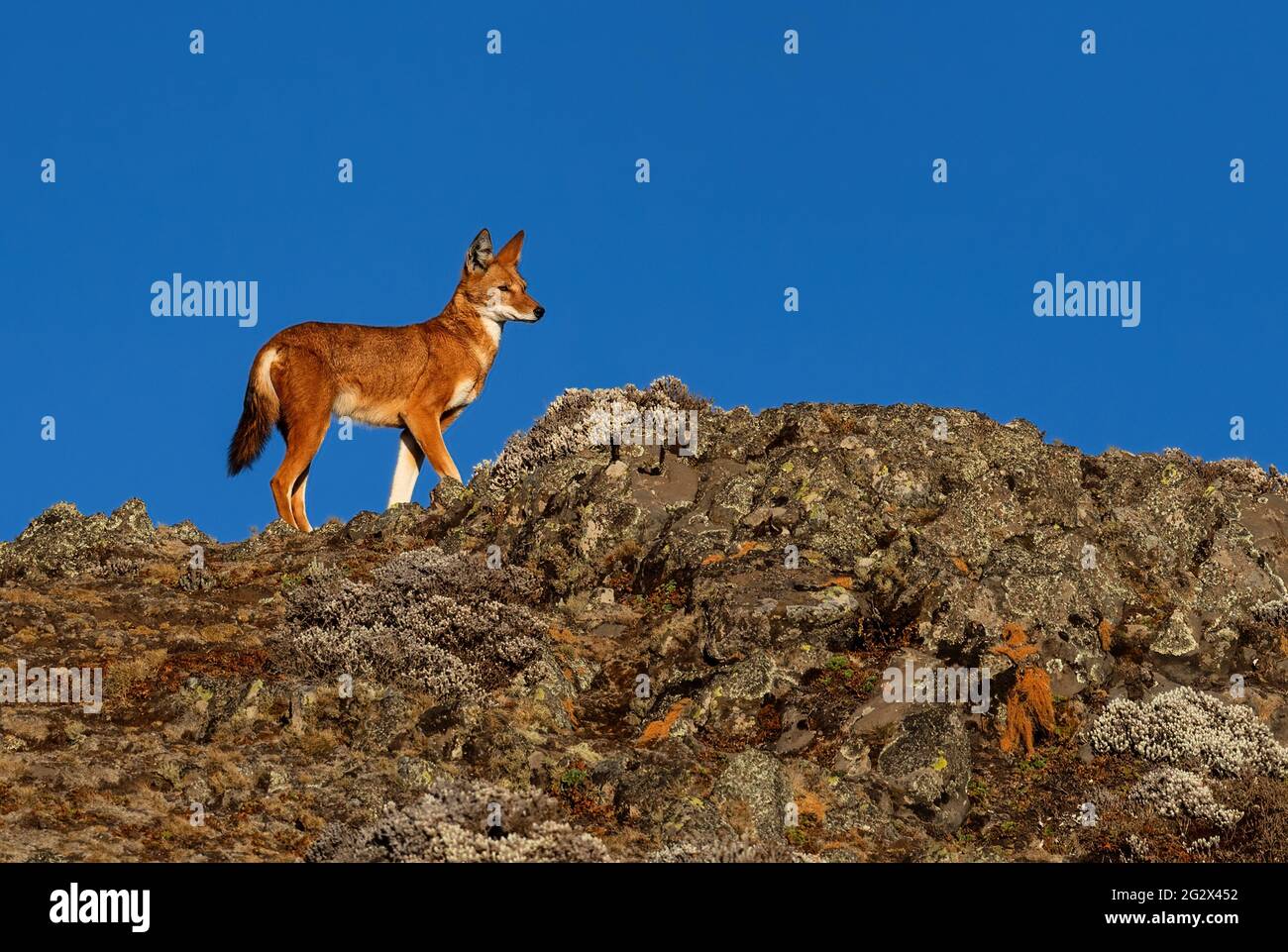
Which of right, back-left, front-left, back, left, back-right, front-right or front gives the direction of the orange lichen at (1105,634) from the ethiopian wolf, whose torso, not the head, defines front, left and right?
front-right

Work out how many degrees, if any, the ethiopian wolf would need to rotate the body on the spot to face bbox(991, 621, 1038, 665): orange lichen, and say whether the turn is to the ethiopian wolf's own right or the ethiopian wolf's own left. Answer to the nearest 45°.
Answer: approximately 45° to the ethiopian wolf's own right

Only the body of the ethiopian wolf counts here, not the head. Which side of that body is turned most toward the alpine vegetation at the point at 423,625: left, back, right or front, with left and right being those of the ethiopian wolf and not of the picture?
right

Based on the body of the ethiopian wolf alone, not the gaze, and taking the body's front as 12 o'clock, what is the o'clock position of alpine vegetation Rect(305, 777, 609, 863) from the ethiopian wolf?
The alpine vegetation is roughly at 3 o'clock from the ethiopian wolf.

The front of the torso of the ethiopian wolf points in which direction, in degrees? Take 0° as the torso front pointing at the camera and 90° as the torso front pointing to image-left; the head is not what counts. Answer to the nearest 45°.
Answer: approximately 270°
